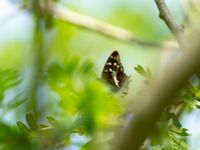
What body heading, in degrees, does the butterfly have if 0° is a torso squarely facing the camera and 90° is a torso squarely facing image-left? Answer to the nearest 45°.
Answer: approximately 90°
